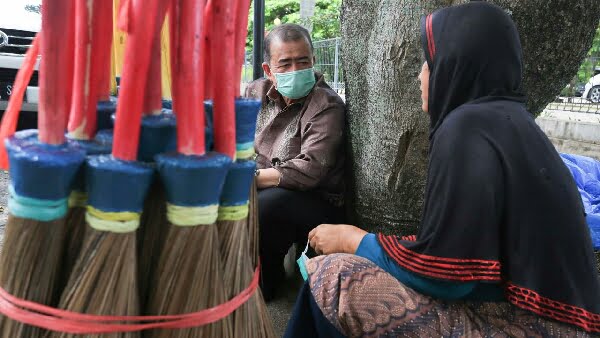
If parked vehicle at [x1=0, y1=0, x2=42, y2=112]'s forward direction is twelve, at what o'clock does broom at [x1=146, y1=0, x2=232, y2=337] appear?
The broom is roughly at 12 o'clock from the parked vehicle.

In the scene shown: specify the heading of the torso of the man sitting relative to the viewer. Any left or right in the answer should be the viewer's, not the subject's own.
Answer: facing the viewer and to the left of the viewer

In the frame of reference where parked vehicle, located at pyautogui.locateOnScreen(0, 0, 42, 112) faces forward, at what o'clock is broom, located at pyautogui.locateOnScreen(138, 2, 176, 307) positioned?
The broom is roughly at 12 o'clock from the parked vehicle.

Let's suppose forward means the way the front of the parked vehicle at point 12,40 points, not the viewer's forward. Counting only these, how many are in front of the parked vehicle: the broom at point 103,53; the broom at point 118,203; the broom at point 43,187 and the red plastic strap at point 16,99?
4

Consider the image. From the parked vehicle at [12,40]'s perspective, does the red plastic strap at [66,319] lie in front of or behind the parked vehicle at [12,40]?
in front

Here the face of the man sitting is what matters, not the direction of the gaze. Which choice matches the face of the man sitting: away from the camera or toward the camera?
toward the camera

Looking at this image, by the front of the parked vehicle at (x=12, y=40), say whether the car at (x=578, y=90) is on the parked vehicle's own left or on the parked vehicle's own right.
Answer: on the parked vehicle's own left

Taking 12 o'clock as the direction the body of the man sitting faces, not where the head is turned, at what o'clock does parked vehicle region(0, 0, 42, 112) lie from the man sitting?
The parked vehicle is roughly at 3 o'clock from the man sitting.

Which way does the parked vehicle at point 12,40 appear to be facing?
toward the camera

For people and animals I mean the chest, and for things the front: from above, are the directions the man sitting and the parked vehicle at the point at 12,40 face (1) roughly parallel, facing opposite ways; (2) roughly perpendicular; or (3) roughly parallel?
roughly perpendicular

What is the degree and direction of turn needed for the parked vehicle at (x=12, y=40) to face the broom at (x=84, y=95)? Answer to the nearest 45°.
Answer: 0° — it already faces it
